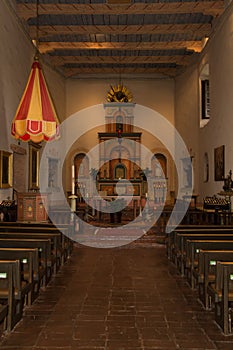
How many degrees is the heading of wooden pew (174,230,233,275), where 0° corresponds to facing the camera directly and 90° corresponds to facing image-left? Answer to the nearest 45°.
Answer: approximately 180°

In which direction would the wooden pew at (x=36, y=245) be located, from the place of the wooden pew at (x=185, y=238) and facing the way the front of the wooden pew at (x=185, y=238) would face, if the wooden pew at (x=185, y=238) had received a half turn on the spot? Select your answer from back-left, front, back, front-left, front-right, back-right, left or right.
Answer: front-right

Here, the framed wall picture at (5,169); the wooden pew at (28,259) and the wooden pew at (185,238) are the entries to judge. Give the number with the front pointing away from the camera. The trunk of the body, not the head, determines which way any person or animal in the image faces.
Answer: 2

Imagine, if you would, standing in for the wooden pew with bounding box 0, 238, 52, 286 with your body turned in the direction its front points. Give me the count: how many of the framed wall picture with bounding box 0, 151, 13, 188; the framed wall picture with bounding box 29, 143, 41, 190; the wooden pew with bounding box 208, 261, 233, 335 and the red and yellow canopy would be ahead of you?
3

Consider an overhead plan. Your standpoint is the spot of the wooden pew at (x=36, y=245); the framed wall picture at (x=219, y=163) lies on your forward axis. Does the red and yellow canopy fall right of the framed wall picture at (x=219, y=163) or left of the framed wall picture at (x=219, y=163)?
left

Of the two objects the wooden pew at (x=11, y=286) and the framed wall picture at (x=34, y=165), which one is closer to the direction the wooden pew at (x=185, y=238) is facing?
the framed wall picture

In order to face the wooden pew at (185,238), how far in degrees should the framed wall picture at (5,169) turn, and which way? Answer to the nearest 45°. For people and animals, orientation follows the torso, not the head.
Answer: approximately 45° to its right

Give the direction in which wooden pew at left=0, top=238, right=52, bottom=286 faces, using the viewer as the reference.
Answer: facing away from the viewer

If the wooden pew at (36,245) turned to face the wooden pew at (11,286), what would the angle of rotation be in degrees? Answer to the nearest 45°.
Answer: approximately 180°

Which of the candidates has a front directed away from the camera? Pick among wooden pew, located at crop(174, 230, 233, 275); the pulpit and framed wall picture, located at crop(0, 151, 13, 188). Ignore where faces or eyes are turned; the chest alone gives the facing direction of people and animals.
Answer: the wooden pew

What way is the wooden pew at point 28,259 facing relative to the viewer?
away from the camera

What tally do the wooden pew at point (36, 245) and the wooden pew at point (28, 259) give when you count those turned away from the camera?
2
